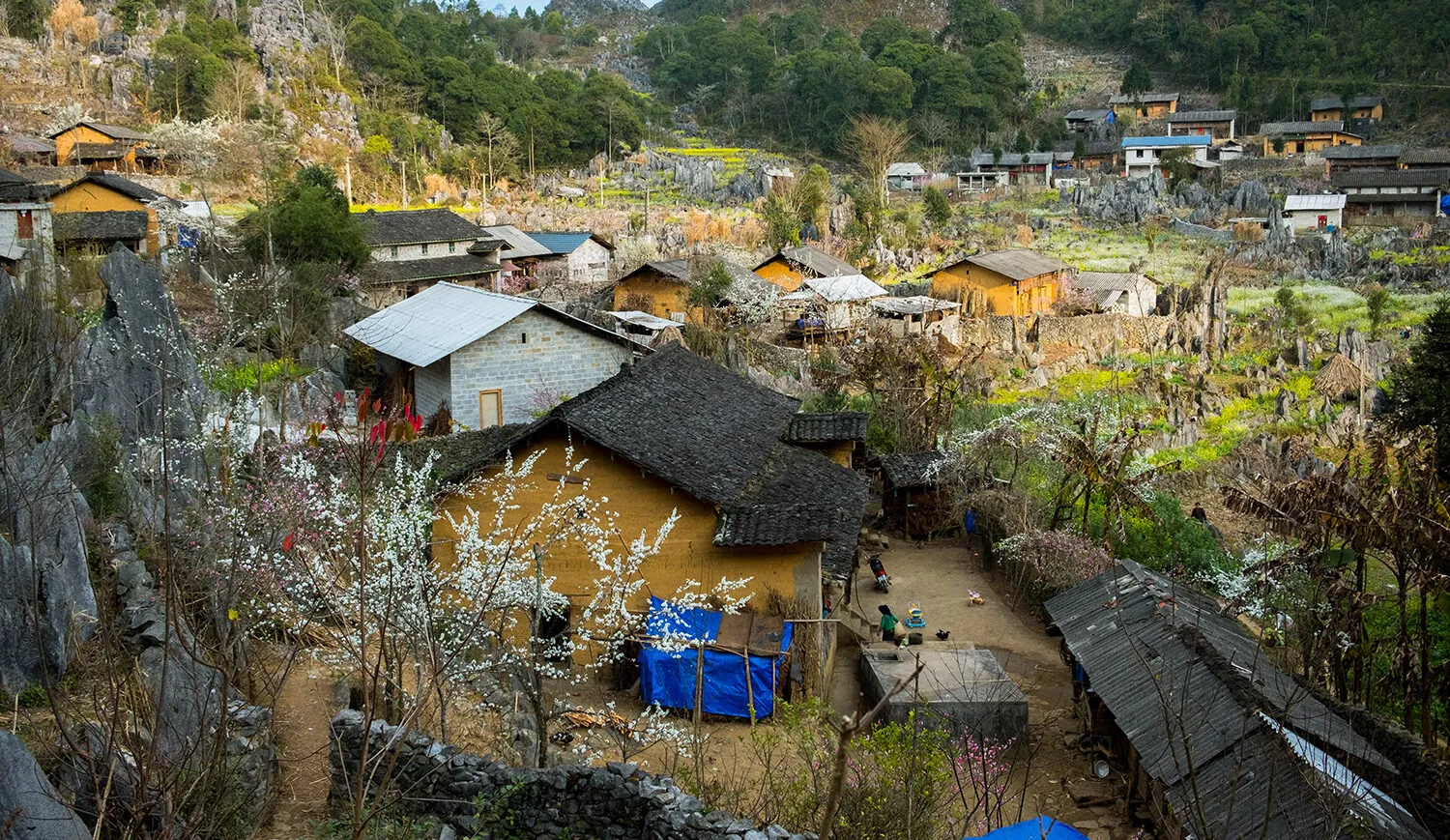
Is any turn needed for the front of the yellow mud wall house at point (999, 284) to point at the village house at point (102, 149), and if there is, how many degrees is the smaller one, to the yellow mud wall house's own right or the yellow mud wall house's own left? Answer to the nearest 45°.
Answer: approximately 135° to the yellow mud wall house's own right

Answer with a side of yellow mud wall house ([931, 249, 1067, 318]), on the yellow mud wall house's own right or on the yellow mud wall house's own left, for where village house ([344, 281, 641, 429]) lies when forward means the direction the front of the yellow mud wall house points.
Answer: on the yellow mud wall house's own right

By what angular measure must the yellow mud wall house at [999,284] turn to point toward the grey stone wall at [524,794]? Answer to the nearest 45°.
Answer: approximately 45° to its right

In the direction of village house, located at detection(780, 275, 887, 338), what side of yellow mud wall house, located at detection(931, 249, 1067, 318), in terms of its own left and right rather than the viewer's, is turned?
right

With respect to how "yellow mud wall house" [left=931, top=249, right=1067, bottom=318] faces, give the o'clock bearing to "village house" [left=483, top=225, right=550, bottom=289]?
The village house is roughly at 4 o'clock from the yellow mud wall house.

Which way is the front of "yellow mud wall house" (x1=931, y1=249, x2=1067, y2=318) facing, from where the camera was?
facing the viewer and to the right of the viewer

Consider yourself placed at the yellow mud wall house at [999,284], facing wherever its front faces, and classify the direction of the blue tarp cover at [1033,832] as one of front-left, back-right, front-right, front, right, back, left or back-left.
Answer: front-right

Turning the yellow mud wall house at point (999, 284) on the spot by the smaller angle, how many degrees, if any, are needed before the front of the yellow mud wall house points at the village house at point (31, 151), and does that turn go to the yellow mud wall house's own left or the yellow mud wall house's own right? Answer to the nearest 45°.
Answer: approximately 135° to the yellow mud wall house's own right

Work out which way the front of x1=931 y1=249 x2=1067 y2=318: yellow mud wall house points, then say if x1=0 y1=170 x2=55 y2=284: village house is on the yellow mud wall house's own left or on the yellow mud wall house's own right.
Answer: on the yellow mud wall house's own right

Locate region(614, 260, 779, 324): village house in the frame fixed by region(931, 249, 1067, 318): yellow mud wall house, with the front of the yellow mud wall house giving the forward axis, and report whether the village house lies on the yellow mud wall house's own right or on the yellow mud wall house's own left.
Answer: on the yellow mud wall house's own right

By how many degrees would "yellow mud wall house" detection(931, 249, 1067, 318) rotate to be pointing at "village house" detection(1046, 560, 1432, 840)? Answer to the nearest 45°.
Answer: approximately 45° to its right

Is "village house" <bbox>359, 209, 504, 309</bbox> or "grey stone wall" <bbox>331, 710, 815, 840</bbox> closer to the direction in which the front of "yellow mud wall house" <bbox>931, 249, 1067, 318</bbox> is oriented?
the grey stone wall

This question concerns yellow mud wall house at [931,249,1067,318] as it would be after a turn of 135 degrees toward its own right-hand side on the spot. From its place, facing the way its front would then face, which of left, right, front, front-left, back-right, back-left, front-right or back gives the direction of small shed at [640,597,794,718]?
left

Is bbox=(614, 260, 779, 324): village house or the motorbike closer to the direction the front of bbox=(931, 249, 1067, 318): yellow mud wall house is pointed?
the motorbike

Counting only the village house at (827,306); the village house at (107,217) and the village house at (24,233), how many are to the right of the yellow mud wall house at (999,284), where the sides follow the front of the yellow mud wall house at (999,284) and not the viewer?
3

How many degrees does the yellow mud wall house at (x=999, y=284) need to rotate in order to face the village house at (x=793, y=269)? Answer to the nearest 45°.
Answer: approximately 135° to its right
